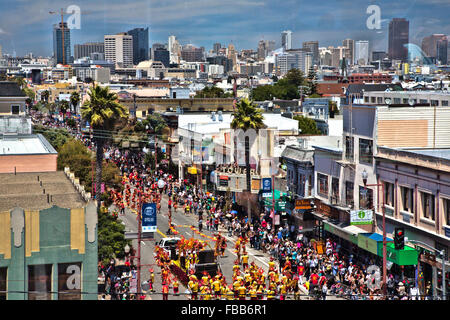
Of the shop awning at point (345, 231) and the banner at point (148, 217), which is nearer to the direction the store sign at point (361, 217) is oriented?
the banner

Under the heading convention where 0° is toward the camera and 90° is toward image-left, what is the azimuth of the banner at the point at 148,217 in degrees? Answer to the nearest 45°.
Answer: approximately 0°

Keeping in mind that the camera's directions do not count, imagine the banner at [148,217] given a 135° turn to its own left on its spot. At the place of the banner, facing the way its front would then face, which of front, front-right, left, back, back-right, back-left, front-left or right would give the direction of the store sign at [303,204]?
front

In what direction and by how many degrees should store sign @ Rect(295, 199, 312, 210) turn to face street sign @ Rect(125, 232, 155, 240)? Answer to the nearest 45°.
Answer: approximately 45° to its right
